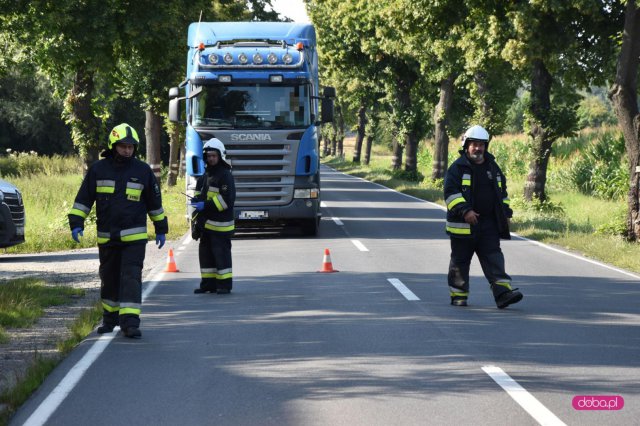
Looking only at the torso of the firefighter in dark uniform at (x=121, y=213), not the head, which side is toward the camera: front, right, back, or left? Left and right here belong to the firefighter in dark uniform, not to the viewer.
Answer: front

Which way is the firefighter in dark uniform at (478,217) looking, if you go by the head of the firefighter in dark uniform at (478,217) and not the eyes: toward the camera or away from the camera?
toward the camera

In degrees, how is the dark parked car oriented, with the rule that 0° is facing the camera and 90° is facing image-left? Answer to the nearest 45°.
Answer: approximately 315°

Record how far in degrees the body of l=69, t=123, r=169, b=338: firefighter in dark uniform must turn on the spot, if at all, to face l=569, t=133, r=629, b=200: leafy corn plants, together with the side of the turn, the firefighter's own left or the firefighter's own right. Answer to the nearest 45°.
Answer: approximately 135° to the firefighter's own left

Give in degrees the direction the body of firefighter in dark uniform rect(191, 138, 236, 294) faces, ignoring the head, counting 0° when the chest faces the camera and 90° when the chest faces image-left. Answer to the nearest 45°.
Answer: approximately 45°

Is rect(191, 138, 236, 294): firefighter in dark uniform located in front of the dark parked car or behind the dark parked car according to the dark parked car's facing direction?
in front

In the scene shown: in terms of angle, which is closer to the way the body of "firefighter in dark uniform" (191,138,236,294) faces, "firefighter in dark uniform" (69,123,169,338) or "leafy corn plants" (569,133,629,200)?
the firefighter in dark uniform

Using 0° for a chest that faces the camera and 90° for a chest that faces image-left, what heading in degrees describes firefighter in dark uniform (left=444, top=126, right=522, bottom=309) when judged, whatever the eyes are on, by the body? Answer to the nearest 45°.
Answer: approximately 315°

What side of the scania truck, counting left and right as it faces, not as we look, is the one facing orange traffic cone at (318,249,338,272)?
front

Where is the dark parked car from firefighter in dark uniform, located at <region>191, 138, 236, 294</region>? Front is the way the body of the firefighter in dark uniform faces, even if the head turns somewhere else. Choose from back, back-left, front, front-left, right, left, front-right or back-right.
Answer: right

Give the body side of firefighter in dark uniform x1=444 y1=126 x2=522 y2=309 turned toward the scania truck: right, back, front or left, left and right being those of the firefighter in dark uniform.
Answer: back

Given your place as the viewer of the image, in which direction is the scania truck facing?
facing the viewer

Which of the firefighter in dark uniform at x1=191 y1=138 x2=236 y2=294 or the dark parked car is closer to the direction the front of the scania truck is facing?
the firefighter in dark uniform

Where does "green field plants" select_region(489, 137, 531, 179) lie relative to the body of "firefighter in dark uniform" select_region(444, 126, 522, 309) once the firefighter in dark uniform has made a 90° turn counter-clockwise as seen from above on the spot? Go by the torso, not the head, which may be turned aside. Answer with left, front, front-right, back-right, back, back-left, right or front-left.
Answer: front-left

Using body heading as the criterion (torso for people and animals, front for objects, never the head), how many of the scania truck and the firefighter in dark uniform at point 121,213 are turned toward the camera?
2
